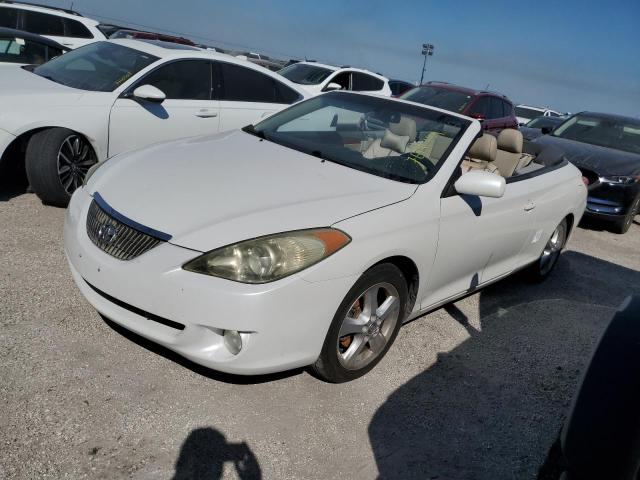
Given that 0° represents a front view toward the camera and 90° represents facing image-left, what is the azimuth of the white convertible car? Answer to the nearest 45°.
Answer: approximately 45°

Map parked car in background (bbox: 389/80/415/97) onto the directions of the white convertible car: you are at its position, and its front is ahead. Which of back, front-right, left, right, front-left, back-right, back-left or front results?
back-right

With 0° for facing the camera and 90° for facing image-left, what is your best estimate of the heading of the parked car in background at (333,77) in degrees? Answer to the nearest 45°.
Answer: approximately 45°

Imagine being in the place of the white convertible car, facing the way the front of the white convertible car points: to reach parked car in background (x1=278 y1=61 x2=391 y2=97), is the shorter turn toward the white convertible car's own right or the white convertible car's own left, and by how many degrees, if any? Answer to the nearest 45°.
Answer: approximately 135° to the white convertible car's own right

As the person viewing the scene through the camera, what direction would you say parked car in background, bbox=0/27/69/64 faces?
facing to the left of the viewer

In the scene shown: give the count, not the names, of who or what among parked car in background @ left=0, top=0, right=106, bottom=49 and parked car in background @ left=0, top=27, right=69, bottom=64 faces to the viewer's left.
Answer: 2

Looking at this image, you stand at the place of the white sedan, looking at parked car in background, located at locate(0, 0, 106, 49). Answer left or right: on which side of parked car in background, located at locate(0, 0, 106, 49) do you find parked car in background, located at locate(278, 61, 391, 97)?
right

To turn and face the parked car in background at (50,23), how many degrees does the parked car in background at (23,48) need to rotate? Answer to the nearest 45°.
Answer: approximately 90° to its right

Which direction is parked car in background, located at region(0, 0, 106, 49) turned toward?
to the viewer's left
